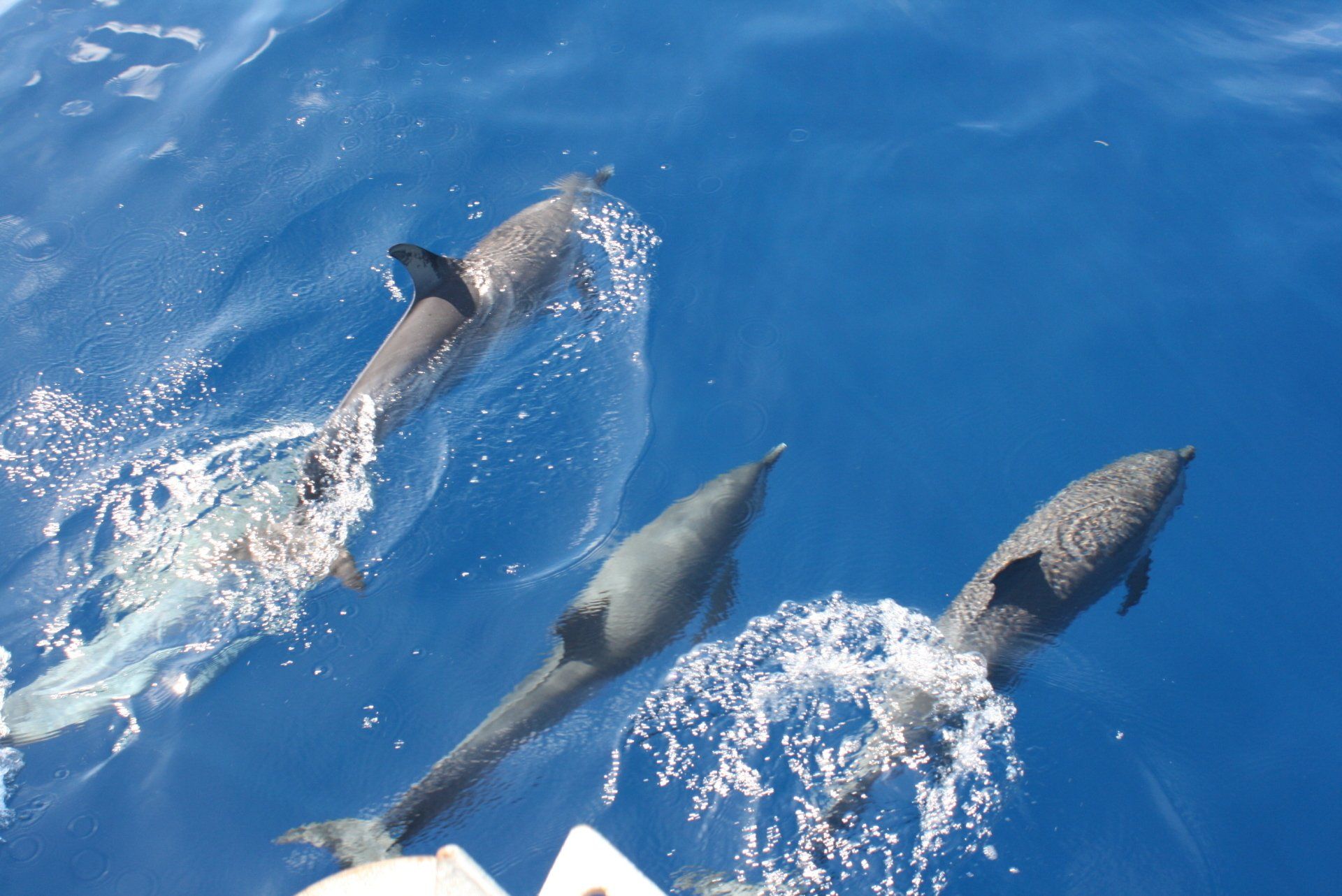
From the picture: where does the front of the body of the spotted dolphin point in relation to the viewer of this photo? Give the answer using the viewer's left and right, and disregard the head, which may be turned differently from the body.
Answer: facing away from the viewer and to the right of the viewer

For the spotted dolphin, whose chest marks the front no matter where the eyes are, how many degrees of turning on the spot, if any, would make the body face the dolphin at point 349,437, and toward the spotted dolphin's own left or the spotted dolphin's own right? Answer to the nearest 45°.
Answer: approximately 135° to the spotted dolphin's own left

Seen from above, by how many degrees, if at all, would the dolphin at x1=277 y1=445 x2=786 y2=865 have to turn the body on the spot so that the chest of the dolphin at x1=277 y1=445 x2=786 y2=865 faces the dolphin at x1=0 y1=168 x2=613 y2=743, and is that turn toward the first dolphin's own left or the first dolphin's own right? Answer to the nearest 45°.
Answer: approximately 90° to the first dolphin's own left

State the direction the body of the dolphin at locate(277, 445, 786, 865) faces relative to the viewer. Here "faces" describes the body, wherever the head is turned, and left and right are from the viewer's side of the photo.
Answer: facing away from the viewer and to the right of the viewer

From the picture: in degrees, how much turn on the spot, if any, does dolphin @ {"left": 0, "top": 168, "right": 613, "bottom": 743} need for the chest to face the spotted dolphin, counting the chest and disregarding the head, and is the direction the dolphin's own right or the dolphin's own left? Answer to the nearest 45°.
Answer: approximately 90° to the dolphin's own right

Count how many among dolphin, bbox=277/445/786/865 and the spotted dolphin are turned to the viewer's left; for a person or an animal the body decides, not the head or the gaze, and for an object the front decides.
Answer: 0

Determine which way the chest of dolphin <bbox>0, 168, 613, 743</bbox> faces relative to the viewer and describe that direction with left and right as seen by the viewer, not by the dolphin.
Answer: facing away from the viewer and to the right of the viewer

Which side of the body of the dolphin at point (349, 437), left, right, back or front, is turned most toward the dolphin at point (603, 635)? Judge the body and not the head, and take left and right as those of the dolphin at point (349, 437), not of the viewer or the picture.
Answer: right

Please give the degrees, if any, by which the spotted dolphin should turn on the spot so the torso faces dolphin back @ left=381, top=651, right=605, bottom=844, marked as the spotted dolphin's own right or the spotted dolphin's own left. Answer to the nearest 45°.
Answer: approximately 180°

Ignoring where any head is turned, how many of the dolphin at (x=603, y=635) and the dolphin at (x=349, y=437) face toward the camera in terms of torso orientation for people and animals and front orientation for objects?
0
